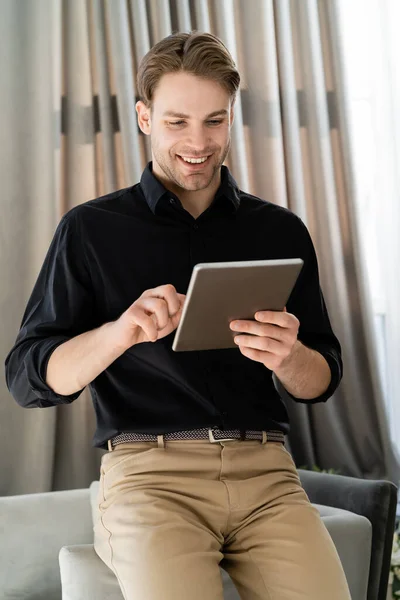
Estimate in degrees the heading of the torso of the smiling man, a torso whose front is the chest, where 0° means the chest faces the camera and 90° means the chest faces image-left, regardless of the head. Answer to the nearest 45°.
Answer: approximately 0°

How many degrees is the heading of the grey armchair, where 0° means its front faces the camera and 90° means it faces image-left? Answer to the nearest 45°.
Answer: approximately 0°
